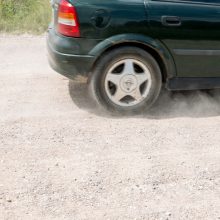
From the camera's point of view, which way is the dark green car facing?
to the viewer's right
